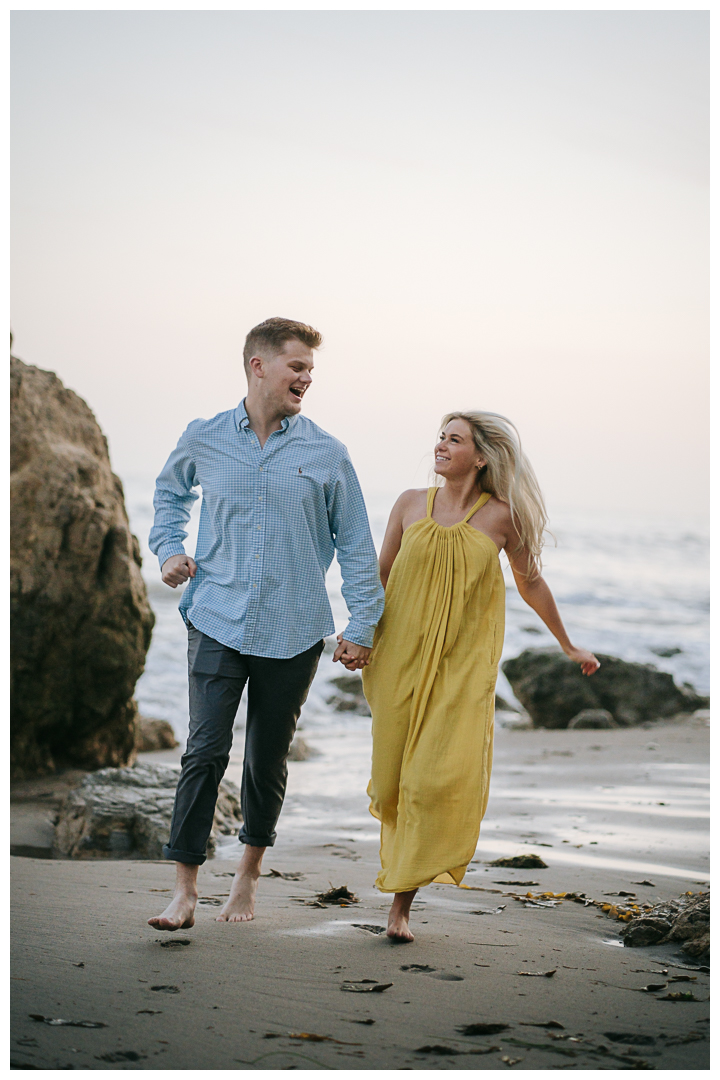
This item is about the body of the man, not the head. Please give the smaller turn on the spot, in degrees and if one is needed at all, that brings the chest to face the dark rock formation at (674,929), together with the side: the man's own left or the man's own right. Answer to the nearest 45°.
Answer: approximately 90° to the man's own left

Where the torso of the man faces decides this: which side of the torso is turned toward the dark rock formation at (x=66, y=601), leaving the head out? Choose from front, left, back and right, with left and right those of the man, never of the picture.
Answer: back

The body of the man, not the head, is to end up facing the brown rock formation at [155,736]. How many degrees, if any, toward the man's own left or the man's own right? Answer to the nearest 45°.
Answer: approximately 180°

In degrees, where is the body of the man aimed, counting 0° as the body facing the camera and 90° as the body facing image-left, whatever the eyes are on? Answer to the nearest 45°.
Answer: approximately 0°
